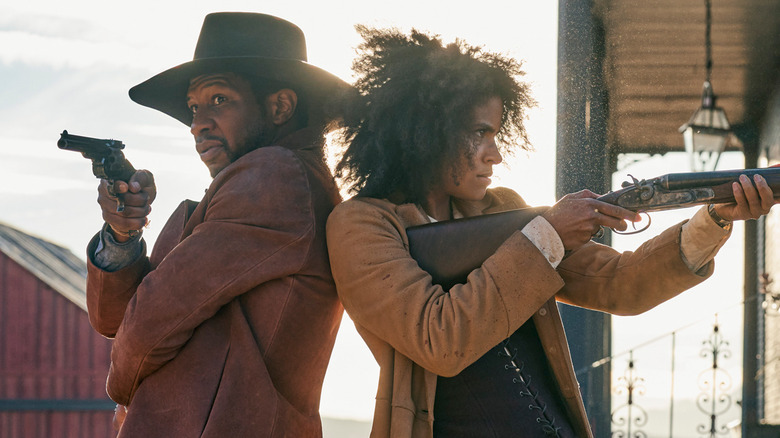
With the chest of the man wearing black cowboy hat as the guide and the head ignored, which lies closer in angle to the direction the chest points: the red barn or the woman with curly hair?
the red barn

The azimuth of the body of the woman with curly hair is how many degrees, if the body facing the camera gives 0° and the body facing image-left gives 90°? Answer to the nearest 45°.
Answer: approximately 315°

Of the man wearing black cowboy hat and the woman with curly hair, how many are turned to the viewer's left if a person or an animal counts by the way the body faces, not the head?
1

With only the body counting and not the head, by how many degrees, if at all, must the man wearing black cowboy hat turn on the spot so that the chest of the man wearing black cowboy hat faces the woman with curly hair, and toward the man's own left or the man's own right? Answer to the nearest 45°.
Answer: approximately 180°

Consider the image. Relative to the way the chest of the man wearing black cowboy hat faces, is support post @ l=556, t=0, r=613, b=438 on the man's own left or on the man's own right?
on the man's own right

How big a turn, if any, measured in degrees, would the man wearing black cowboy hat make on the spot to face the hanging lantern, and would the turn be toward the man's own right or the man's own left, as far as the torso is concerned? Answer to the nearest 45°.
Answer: approximately 135° to the man's own right

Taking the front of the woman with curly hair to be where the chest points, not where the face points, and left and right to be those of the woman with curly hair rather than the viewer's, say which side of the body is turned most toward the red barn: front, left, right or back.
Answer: back

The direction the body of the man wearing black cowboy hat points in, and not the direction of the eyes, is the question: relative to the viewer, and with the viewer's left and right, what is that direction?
facing to the left of the viewer

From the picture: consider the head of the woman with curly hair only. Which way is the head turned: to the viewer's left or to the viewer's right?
to the viewer's right
